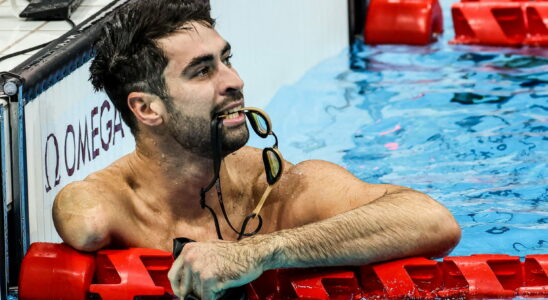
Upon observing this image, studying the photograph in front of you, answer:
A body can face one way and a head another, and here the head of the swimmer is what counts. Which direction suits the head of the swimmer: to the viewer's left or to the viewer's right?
to the viewer's right

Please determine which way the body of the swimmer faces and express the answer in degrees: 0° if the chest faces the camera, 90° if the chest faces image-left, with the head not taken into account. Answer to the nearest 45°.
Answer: approximately 0°

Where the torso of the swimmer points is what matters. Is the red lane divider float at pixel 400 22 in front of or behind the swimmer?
behind
